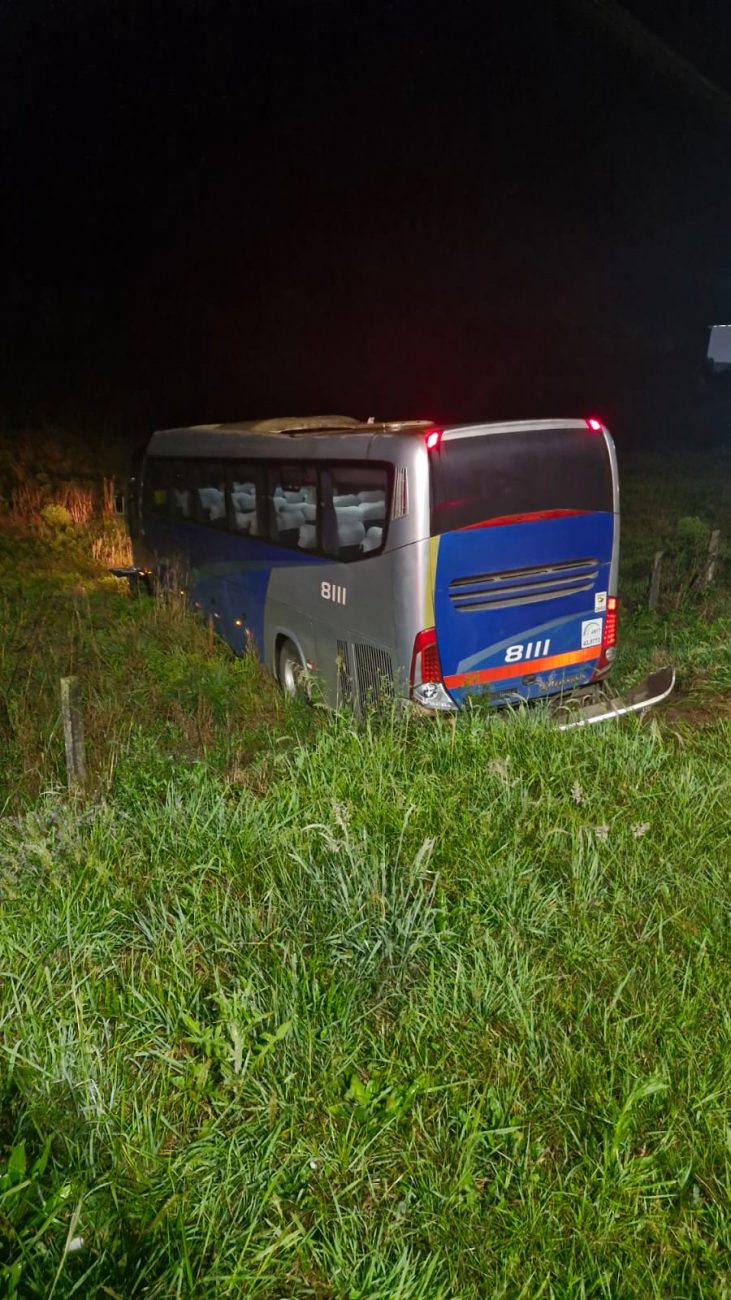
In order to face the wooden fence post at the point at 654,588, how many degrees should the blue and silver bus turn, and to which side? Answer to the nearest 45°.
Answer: approximately 90° to its right

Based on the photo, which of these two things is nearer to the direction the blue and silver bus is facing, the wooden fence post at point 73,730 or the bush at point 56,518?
the bush

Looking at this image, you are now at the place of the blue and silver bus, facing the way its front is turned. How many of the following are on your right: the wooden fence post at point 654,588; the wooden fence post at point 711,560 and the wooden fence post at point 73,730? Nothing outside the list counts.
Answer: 2

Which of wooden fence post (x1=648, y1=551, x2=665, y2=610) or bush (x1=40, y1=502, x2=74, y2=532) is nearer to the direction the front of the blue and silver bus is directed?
the bush

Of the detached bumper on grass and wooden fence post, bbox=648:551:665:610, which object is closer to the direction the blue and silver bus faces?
the wooden fence post

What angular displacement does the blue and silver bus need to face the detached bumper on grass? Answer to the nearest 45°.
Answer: approximately 135° to its right

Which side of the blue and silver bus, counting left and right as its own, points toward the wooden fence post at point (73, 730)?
left

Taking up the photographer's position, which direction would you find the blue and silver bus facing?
facing away from the viewer and to the left of the viewer

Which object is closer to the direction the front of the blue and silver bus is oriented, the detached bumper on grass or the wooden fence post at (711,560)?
the wooden fence post

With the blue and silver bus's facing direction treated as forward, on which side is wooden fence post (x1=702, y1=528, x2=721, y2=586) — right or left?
on its right

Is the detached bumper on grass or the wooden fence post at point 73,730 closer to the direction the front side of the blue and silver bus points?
the wooden fence post

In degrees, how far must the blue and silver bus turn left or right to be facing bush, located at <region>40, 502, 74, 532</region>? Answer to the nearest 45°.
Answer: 0° — it already faces it
